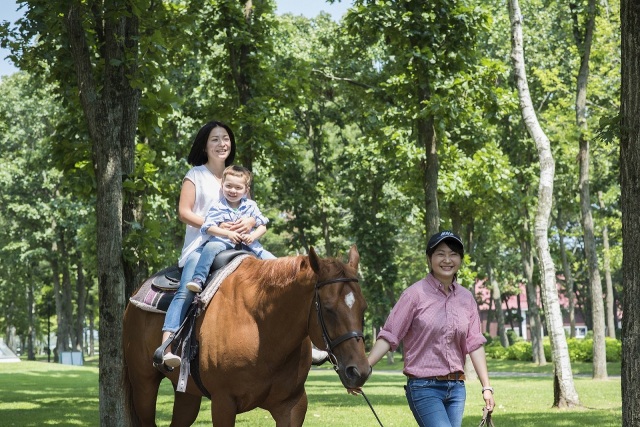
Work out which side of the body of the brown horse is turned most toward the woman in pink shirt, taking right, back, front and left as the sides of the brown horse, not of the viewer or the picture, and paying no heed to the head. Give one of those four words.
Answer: front

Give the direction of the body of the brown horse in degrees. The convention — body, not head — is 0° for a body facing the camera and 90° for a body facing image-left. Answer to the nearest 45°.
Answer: approximately 315°

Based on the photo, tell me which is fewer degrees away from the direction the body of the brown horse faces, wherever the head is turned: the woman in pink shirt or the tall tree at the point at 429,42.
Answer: the woman in pink shirt

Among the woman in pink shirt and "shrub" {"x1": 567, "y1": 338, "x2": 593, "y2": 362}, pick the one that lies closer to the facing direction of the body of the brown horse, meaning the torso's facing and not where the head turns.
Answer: the woman in pink shirt

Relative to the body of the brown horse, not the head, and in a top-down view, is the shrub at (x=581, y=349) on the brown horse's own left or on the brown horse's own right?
on the brown horse's own left

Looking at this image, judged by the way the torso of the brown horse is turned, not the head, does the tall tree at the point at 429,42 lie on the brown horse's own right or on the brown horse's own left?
on the brown horse's own left
